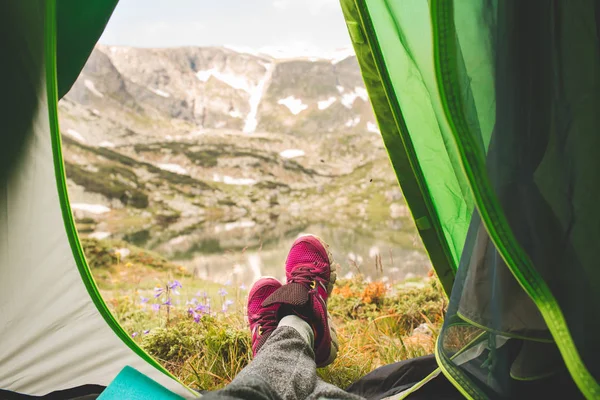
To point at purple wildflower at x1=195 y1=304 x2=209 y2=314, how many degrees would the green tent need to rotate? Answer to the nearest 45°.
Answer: approximately 45° to its left

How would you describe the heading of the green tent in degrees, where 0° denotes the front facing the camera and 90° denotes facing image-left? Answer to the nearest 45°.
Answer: approximately 180°
